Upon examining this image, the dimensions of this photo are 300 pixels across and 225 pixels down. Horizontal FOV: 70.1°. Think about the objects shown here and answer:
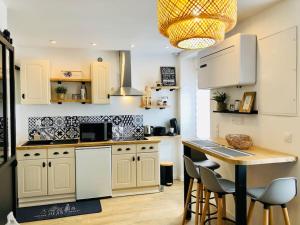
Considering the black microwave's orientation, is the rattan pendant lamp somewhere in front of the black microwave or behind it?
in front

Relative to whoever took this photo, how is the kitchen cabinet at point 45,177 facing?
facing the viewer

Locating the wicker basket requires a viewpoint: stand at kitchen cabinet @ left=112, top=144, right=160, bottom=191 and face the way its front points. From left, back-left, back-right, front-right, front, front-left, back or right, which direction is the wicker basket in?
front-left

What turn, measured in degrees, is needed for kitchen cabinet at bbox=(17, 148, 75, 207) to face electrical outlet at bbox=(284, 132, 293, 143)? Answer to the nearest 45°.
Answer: approximately 45° to its left

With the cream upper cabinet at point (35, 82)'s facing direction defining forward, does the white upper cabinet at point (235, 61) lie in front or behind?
in front

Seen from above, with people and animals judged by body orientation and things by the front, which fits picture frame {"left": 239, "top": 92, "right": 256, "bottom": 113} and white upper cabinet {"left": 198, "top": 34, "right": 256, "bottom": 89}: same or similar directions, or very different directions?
same or similar directions

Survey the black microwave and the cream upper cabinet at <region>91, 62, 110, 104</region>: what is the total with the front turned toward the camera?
2

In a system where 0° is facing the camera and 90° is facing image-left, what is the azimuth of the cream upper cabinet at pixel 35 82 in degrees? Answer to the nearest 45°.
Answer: approximately 0°

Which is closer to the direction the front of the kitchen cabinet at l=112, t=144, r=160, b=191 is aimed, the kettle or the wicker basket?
the wicker basket

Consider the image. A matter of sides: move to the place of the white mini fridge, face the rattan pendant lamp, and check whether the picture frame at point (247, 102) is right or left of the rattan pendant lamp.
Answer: left

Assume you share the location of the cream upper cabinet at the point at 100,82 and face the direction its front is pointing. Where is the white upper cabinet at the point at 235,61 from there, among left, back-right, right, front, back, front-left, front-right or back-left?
front-left

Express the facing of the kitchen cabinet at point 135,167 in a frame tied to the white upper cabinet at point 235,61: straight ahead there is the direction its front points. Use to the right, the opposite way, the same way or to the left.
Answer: to the left

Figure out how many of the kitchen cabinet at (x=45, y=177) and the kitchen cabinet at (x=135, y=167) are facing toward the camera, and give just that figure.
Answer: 2

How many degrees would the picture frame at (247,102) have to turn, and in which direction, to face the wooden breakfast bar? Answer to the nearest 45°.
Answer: approximately 45° to its left

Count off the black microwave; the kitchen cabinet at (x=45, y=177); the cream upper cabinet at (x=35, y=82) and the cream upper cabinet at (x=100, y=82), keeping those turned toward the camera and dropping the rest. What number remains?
4

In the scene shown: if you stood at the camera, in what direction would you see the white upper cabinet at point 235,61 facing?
facing the viewer and to the left of the viewer

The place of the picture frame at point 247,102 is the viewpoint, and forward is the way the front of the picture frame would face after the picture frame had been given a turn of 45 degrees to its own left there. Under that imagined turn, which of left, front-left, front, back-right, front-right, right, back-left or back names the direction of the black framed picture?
back-right
